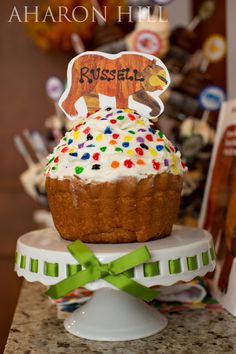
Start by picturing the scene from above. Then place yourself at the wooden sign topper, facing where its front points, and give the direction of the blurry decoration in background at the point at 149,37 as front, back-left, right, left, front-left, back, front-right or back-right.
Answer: back

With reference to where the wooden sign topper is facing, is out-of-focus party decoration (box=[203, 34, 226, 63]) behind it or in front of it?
behind

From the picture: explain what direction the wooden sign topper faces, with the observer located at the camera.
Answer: facing the viewer

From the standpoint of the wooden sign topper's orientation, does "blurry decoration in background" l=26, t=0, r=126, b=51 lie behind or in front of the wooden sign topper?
behind

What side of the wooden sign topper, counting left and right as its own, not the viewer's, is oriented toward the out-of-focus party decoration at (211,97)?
back

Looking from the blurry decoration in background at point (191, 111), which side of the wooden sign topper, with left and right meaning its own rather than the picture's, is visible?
back
